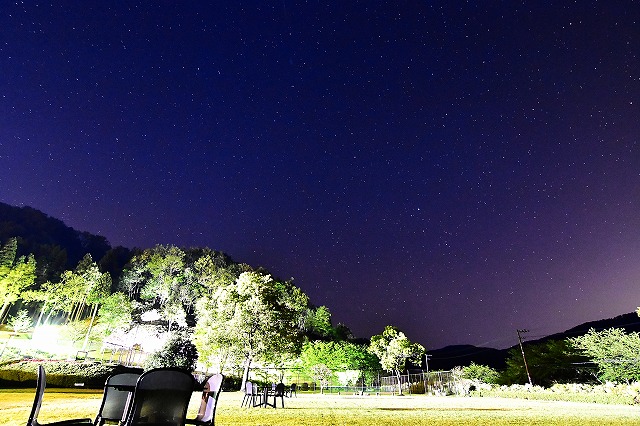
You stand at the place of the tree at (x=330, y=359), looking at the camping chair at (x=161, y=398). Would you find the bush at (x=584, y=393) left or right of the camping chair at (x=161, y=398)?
left

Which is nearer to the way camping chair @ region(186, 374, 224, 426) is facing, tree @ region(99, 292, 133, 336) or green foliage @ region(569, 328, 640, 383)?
the tree
